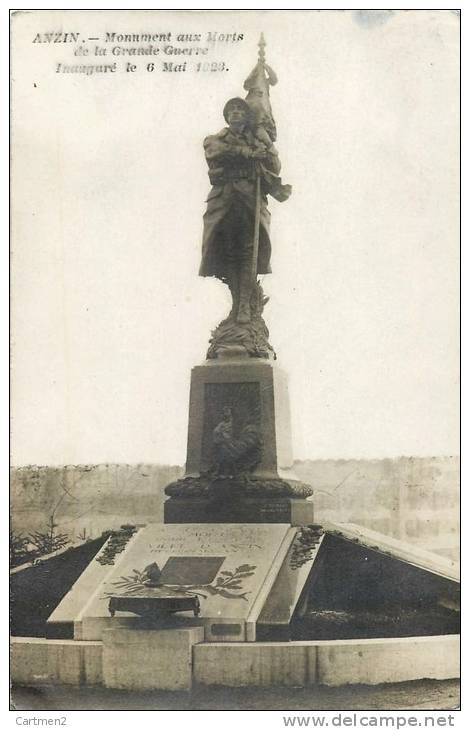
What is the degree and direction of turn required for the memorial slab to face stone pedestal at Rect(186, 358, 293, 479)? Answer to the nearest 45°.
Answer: approximately 180°

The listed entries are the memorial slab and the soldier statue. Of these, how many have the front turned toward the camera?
2

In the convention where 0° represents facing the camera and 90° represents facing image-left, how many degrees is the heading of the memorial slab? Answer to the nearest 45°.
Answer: approximately 0°
